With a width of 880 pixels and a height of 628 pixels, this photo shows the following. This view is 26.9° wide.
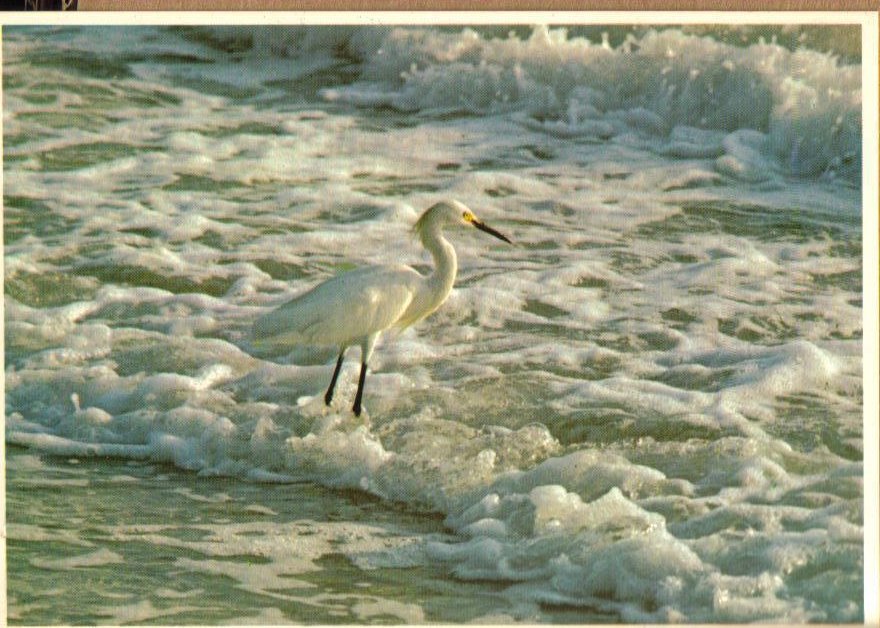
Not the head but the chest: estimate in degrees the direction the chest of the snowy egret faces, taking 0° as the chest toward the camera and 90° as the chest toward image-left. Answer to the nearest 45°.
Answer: approximately 270°
